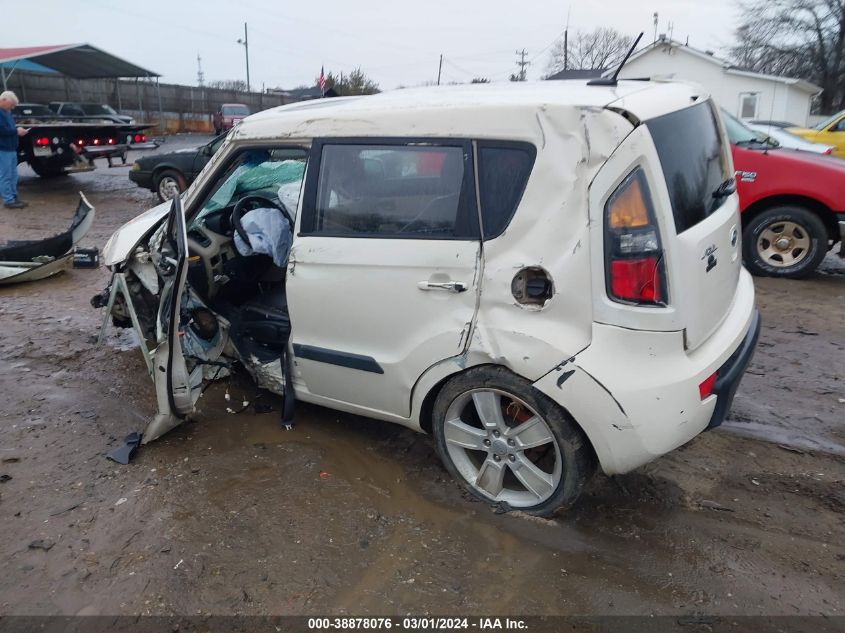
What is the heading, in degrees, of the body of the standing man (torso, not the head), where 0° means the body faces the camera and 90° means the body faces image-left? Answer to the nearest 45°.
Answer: approximately 270°

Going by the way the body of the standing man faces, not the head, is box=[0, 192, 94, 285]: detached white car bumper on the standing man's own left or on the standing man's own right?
on the standing man's own right

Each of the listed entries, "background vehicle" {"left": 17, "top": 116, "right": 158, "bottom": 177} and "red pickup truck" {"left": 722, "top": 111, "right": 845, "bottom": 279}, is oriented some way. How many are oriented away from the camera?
1

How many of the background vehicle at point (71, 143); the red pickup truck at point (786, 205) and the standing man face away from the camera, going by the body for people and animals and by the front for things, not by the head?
1

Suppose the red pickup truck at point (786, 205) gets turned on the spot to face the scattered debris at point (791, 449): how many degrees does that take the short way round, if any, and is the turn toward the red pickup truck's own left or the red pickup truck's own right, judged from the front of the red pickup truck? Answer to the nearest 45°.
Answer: approximately 90° to the red pickup truck's own right

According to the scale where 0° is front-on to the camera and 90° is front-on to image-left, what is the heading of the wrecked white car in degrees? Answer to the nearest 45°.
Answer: approximately 135°

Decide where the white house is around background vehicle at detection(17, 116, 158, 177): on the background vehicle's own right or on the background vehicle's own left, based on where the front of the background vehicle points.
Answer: on the background vehicle's own right

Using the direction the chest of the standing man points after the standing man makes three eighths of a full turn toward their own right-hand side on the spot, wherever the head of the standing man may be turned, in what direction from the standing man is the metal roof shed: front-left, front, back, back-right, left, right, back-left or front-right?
back-right

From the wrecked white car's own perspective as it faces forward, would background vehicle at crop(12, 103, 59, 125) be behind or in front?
in front

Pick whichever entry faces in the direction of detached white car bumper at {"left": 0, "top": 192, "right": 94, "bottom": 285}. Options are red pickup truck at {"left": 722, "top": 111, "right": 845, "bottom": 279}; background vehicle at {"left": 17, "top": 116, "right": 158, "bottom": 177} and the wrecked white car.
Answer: the wrecked white car

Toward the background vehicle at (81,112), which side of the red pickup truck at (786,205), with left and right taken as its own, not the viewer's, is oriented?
back

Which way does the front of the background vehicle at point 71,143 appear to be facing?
away from the camera
